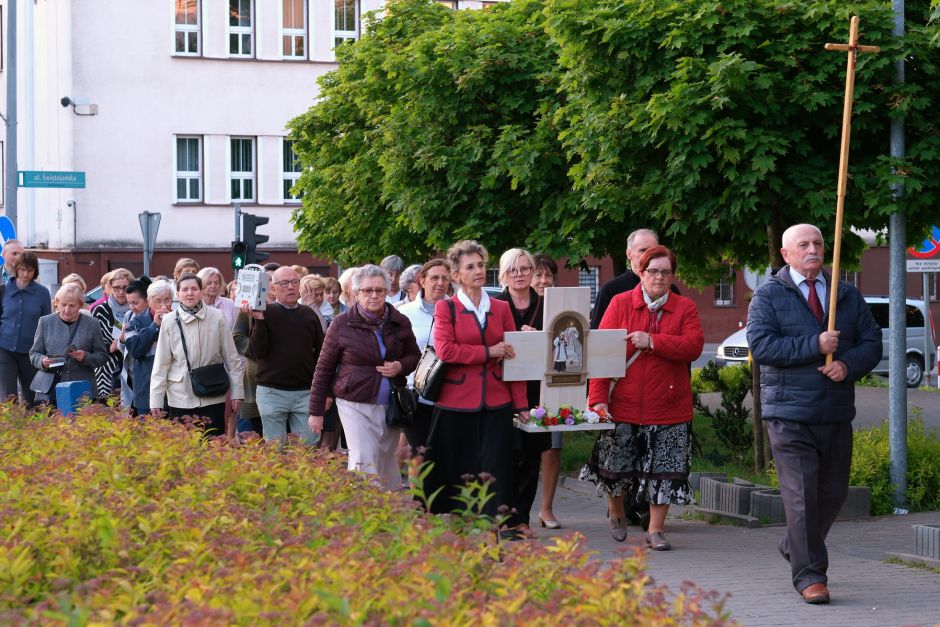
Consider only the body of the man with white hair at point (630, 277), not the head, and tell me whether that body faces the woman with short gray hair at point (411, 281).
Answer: no

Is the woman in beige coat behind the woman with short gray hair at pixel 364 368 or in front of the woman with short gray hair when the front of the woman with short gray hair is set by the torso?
behind

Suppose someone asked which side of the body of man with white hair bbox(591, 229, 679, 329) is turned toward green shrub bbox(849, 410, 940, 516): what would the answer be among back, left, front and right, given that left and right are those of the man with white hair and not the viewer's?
left

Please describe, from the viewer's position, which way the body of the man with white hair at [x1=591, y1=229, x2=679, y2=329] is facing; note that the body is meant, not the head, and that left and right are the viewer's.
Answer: facing the viewer and to the right of the viewer

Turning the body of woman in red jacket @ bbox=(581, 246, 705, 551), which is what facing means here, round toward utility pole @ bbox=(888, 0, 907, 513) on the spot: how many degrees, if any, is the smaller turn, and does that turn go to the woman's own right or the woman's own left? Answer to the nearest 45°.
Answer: approximately 135° to the woman's own left

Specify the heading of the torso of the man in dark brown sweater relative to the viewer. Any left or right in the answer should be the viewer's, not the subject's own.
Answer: facing the viewer

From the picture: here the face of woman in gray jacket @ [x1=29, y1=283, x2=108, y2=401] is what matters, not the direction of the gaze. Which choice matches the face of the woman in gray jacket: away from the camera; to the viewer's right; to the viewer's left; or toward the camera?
toward the camera

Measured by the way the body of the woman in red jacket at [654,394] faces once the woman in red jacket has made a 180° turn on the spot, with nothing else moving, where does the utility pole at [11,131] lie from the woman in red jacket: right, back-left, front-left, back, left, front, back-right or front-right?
front-left

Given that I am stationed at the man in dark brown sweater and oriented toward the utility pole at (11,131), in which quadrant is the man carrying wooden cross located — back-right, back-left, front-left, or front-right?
back-right

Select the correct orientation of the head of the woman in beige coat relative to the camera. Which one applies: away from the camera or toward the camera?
toward the camera

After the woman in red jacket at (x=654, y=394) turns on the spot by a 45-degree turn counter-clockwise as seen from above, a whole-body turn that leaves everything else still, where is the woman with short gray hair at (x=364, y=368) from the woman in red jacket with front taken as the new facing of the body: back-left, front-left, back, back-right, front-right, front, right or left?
back-right

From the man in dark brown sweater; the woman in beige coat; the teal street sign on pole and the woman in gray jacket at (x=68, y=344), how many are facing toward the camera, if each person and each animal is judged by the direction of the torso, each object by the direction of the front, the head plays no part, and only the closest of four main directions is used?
4

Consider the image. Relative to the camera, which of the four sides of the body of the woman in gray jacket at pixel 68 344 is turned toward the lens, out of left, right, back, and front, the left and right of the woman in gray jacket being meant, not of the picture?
front

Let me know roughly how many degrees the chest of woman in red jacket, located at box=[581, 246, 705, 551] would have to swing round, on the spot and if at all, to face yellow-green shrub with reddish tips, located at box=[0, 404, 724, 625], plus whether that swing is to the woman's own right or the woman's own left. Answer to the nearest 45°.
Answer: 0° — they already face it

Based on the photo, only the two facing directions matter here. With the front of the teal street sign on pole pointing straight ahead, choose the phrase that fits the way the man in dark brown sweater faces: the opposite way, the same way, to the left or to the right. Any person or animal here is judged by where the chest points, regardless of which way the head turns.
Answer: the same way

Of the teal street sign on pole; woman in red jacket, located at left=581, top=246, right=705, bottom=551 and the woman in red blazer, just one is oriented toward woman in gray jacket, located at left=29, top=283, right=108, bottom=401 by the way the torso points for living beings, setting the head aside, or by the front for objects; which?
the teal street sign on pole

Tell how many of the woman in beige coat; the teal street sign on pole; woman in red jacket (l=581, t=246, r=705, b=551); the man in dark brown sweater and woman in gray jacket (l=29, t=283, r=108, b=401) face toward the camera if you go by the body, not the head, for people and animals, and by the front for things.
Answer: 5

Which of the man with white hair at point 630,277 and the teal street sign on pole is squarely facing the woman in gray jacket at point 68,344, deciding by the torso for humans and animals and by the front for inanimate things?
the teal street sign on pole
